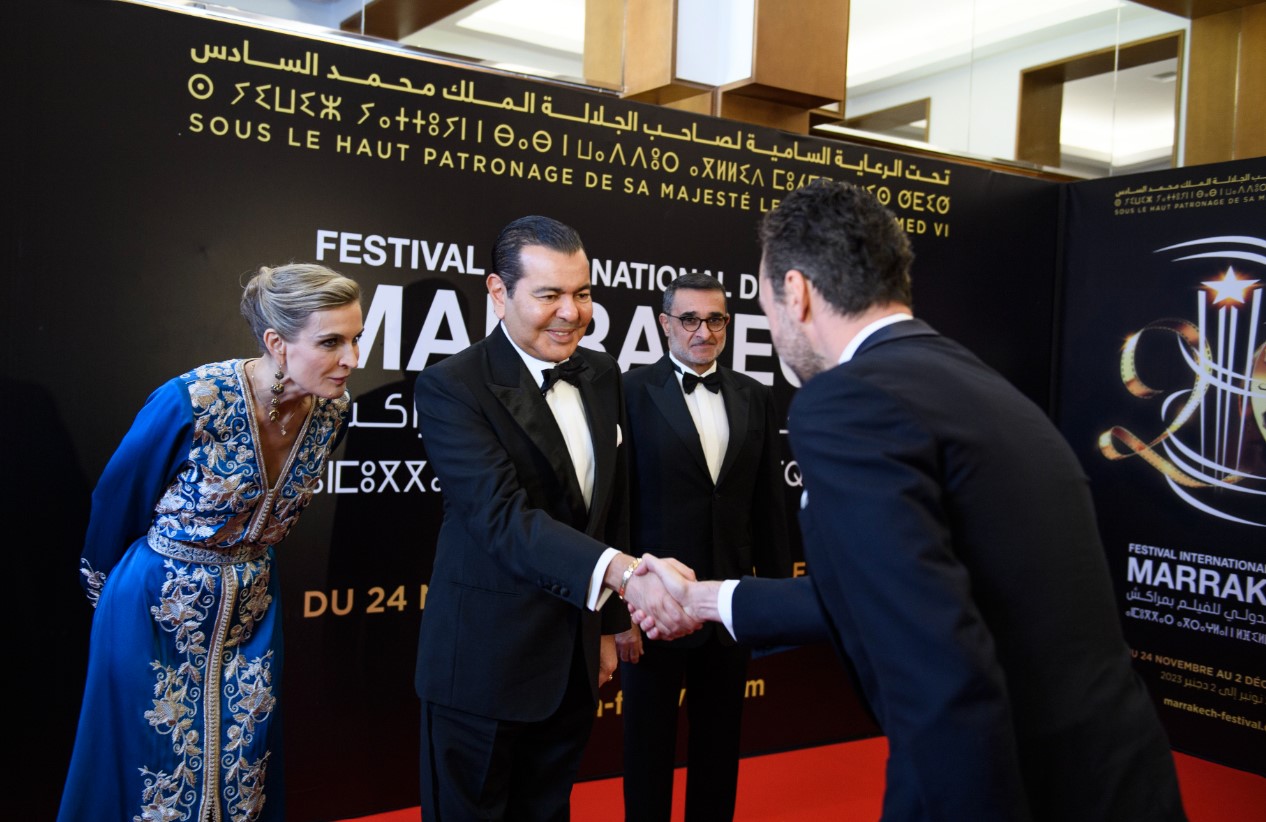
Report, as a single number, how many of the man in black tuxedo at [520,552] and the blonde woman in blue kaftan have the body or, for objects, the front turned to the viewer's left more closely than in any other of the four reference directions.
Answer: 0

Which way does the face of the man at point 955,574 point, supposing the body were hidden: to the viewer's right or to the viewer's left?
to the viewer's left

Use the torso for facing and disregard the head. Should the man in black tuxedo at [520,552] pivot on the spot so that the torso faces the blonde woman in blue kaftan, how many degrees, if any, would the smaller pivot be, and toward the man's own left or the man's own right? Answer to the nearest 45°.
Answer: approximately 135° to the man's own right

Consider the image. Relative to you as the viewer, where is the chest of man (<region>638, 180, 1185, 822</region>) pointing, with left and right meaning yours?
facing away from the viewer and to the left of the viewer

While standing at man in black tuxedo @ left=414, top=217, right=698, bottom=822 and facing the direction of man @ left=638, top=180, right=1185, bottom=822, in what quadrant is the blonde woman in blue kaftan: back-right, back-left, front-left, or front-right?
back-right

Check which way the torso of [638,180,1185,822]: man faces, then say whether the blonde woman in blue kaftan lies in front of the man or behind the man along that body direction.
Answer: in front

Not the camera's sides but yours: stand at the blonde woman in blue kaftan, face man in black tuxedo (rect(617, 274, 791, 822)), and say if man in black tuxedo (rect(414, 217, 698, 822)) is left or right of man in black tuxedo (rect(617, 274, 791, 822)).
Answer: right

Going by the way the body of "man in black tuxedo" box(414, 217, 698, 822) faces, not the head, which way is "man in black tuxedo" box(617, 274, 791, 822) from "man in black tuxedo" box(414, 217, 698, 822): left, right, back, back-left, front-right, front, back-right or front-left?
left

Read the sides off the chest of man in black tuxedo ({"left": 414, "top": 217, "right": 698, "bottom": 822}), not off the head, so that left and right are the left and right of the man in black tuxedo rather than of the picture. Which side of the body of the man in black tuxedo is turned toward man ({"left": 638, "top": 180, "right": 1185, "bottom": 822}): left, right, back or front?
front

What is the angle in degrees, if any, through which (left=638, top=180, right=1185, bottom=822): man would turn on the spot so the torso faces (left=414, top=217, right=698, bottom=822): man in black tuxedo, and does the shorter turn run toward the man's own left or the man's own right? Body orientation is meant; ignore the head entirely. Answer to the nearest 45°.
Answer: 0° — they already face them

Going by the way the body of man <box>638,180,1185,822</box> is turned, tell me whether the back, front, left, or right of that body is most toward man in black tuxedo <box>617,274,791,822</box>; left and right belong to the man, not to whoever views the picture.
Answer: front

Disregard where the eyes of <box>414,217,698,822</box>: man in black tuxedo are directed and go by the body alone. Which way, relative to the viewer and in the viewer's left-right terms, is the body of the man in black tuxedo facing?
facing the viewer and to the right of the viewer

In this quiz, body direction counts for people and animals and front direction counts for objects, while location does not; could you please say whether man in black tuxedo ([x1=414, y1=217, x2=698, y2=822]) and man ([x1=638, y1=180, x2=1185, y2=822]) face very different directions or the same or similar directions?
very different directions

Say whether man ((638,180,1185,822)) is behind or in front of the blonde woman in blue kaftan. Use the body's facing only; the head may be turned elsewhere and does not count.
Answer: in front

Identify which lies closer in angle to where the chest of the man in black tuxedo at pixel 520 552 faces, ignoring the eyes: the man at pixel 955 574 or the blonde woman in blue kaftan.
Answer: the man

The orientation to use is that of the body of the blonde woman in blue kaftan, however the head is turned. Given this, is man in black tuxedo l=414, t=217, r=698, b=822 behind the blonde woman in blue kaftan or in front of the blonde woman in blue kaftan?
in front
